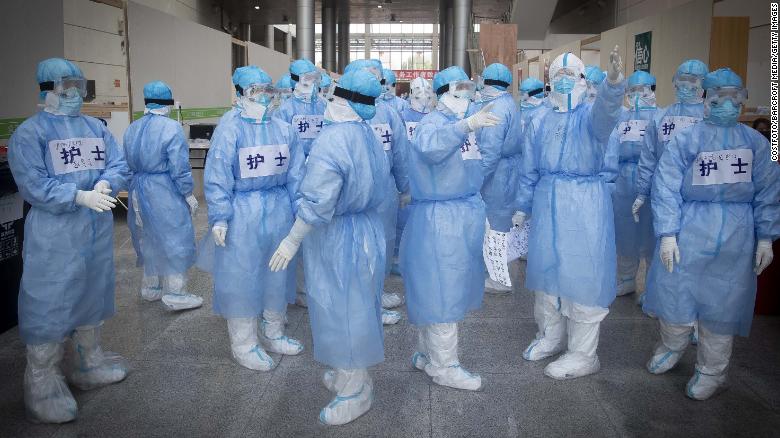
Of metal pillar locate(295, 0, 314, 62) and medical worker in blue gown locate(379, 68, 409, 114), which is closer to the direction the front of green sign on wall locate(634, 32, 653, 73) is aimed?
the medical worker in blue gown

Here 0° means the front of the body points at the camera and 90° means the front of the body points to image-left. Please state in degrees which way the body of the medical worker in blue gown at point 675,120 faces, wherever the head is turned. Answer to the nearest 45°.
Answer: approximately 0°

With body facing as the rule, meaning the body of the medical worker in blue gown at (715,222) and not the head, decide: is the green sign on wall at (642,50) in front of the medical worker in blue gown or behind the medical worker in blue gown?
behind

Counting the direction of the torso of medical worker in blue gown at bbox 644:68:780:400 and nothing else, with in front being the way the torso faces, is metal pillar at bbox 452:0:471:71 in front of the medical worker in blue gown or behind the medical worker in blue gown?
behind

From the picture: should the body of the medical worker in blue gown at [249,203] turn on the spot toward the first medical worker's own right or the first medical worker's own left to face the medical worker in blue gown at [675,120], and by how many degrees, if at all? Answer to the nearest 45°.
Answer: approximately 45° to the first medical worker's own left

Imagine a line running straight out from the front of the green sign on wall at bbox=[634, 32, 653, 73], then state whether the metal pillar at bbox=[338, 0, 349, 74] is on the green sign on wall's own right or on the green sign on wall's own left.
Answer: on the green sign on wall's own right

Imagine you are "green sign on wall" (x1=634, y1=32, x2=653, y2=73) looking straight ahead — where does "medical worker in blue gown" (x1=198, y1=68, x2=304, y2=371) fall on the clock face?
The medical worker in blue gown is roughly at 11 o'clock from the green sign on wall.

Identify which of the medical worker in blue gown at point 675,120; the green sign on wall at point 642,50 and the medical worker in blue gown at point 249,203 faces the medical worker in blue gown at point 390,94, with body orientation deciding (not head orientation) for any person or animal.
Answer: the green sign on wall

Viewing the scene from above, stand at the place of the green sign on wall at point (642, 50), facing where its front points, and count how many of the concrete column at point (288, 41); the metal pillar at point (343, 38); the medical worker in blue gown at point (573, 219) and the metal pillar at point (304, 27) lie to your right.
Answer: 3
